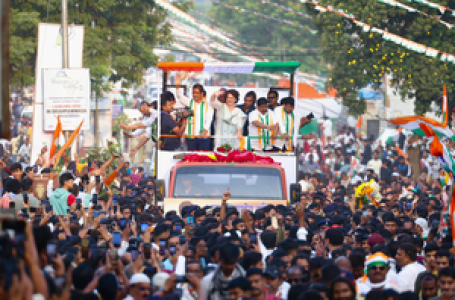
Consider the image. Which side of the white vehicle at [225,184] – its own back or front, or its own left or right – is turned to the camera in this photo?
front

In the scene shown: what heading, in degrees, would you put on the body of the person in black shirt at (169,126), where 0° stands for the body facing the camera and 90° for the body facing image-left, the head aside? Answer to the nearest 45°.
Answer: approximately 270°

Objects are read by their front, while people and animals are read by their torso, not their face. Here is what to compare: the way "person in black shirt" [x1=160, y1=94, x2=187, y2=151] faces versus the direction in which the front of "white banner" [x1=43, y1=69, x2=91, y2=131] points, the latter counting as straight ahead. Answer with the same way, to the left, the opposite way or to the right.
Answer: to the left

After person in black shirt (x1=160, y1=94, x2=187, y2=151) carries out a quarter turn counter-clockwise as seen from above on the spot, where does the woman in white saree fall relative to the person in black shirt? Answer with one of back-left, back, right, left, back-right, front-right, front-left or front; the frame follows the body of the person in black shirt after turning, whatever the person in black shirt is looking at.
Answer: right

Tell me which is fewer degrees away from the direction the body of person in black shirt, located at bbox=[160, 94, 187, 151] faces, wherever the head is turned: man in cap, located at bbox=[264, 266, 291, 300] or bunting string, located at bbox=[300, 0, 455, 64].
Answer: the bunting string

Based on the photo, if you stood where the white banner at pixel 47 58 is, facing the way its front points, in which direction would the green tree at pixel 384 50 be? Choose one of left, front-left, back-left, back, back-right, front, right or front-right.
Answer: left

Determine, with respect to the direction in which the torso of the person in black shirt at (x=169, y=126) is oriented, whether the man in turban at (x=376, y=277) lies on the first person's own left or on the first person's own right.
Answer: on the first person's own right

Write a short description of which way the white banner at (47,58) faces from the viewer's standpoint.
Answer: facing the viewer

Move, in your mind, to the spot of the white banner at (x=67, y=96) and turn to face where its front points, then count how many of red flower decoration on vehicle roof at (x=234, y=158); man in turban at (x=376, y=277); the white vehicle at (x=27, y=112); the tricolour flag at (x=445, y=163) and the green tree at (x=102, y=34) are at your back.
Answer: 2

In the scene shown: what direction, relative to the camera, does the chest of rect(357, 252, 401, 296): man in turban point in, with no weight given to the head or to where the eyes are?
toward the camera

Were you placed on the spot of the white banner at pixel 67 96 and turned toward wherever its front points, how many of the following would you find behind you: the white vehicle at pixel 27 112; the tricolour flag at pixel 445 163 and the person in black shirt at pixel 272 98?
1

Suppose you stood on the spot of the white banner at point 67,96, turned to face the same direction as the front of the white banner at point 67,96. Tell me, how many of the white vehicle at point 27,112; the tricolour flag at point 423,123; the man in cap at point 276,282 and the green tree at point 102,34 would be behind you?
2
